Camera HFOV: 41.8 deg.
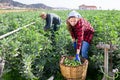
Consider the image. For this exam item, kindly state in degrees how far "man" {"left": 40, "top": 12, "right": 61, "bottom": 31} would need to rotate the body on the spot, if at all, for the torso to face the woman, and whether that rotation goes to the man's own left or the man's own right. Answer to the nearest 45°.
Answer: approximately 90° to the man's own left

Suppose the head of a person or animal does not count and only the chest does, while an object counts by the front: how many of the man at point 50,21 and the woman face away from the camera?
0

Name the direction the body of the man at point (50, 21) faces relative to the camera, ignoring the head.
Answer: to the viewer's left

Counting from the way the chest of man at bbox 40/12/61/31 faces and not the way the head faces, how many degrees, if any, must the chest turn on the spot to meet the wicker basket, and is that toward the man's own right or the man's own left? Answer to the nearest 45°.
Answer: approximately 90° to the man's own left
